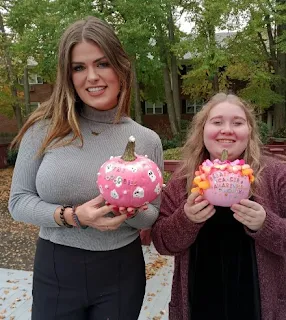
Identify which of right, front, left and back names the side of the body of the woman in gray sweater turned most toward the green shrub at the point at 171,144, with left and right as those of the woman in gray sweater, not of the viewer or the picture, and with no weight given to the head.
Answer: back

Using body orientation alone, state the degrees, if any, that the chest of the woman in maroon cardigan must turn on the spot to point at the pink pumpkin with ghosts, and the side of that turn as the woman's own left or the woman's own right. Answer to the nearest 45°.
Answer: approximately 45° to the woman's own right

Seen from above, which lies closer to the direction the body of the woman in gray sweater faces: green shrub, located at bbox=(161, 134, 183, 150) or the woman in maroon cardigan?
the woman in maroon cardigan

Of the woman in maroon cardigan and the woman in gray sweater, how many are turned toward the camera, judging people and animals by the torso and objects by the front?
2

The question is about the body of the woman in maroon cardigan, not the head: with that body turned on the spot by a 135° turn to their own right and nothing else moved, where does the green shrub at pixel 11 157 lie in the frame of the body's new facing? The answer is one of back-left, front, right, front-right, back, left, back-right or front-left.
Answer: front

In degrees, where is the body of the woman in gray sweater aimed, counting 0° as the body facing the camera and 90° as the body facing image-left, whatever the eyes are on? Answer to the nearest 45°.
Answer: approximately 0°

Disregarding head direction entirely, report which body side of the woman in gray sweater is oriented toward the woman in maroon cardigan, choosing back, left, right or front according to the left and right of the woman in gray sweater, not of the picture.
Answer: left

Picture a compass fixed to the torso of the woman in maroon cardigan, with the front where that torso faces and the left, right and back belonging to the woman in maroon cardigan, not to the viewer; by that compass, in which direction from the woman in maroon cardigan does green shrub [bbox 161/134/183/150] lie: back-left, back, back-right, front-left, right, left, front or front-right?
back

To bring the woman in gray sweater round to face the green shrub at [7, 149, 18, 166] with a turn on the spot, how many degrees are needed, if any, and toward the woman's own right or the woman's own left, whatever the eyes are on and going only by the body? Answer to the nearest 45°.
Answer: approximately 180°

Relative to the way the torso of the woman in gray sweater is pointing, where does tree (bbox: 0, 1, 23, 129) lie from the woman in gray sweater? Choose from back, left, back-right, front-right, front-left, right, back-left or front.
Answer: back
